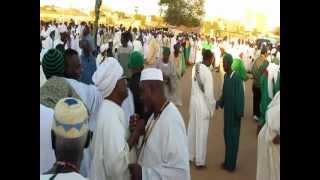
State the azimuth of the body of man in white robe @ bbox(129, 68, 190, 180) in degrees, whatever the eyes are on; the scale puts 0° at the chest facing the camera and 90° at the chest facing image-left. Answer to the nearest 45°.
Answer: approximately 90°
